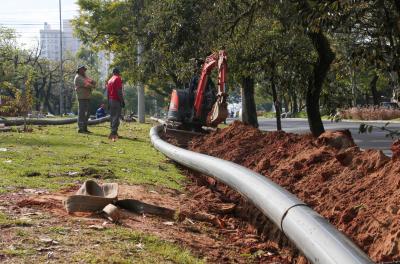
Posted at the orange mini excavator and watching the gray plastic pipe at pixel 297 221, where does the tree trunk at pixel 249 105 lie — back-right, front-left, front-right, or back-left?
back-left

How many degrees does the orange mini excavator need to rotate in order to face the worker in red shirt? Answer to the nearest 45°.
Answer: approximately 135° to its right

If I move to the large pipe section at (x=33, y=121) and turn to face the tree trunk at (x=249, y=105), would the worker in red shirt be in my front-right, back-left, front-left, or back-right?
front-right

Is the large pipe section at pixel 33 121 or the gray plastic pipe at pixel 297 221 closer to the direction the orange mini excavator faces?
the gray plastic pipe

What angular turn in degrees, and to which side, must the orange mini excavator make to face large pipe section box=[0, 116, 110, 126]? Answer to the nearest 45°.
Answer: approximately 180°

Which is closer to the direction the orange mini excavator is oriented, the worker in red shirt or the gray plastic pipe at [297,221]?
the gray plastic pipe

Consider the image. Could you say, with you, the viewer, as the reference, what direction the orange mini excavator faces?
facing the viewer and to the right of the viewer

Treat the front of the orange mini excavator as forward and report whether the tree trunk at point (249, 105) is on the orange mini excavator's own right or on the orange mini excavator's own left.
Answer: on the orange mini excavator's own left
